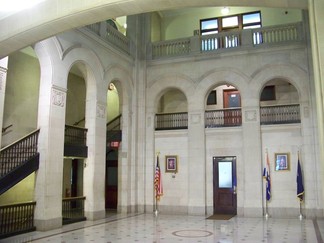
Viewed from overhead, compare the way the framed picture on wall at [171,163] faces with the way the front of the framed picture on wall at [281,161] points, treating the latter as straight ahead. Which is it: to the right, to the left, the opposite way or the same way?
the same way

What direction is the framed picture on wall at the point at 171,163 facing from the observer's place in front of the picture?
facing the viewer

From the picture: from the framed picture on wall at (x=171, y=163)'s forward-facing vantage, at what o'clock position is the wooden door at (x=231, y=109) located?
The wooden door is roughly at 9 o'clock from the framed picture on wall.

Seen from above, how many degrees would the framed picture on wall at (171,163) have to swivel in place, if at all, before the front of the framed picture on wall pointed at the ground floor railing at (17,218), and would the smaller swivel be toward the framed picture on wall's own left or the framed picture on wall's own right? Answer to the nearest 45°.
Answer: approximately 45° to the framed picture on wall's own right

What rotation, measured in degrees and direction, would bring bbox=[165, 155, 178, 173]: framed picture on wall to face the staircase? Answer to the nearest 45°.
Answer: approximately 45° to its right

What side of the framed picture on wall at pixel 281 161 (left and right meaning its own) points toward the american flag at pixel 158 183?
right

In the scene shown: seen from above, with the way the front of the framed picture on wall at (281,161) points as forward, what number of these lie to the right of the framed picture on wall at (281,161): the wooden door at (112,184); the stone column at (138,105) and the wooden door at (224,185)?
3

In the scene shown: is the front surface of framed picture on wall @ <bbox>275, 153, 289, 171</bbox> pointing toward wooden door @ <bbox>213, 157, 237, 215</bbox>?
no

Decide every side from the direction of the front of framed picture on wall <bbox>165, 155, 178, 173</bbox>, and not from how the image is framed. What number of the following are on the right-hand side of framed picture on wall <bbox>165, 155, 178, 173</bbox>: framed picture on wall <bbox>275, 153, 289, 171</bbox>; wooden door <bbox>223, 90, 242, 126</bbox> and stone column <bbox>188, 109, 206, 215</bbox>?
0

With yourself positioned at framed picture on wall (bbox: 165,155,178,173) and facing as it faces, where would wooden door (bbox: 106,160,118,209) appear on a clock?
The wooden door is roughly at 4 o'clock from the framed picture on wall.

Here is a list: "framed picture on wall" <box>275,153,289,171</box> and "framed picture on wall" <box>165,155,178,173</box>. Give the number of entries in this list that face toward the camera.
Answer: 2

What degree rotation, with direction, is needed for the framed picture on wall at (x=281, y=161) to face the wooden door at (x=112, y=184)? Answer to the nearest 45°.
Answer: approximately 90° to its right

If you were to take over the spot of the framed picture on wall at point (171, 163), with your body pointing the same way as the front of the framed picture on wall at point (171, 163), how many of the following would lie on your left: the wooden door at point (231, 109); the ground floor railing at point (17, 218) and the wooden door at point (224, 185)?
2

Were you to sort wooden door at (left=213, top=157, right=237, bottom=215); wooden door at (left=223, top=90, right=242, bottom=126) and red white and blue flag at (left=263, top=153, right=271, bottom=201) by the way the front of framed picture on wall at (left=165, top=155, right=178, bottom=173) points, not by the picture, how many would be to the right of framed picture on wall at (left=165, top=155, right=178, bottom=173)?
0

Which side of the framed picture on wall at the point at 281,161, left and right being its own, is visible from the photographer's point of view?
front

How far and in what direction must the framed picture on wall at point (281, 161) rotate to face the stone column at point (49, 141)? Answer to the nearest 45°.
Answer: approximately 45° to its right
